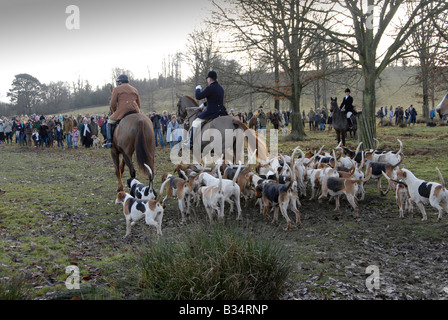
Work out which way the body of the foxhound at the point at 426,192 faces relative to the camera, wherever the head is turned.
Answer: to the viewer's left

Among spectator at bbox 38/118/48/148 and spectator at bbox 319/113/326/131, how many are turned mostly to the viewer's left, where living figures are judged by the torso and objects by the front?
0

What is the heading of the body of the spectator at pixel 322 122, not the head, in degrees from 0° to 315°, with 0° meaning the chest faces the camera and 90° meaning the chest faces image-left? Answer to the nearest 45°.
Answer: approximately 0°

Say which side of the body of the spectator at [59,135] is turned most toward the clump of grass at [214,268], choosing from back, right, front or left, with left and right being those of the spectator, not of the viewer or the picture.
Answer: front

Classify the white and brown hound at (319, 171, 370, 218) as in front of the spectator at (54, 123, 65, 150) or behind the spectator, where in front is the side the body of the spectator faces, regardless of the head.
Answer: in front

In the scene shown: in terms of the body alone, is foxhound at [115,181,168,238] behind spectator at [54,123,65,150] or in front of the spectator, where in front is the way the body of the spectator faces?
in front
